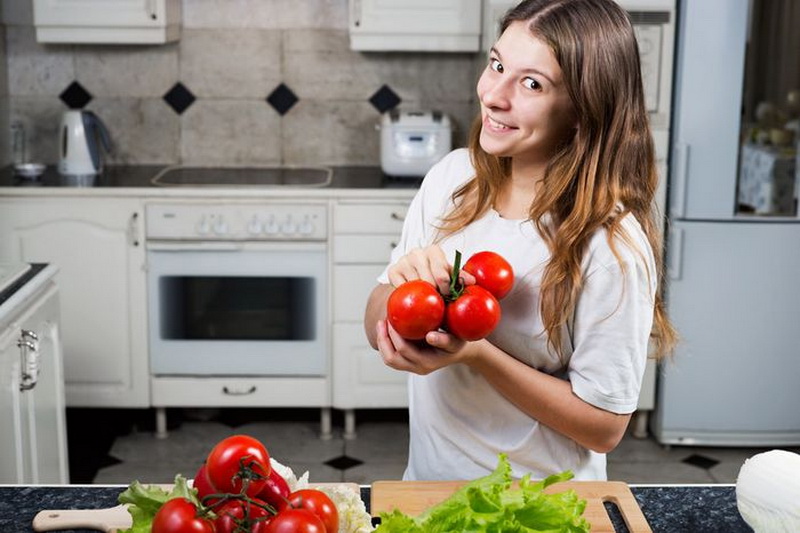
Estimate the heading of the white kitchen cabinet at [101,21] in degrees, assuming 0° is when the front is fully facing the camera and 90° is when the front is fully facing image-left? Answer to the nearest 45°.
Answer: approximately 0°

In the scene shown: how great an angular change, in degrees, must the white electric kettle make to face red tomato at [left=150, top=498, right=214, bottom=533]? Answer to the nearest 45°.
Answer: approximately 90° to its left

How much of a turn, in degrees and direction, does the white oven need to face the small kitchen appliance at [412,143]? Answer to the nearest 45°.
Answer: approximately 90° to its left

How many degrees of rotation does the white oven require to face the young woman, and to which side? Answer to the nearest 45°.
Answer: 0° — it already faces them

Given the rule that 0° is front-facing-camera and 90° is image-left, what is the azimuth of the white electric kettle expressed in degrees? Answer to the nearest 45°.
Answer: approximately 90°

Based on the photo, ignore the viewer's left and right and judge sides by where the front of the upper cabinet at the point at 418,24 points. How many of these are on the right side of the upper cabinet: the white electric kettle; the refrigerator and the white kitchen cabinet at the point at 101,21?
2

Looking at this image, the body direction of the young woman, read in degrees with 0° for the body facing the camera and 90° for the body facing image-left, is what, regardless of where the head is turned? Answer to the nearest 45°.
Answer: approximately 45°

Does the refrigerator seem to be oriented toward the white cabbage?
yes

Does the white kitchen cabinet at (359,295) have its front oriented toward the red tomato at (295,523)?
yes

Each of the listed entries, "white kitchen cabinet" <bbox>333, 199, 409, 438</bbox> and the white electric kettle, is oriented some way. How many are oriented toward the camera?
1

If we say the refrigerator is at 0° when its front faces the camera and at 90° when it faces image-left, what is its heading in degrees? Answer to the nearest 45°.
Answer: approximately 0°
